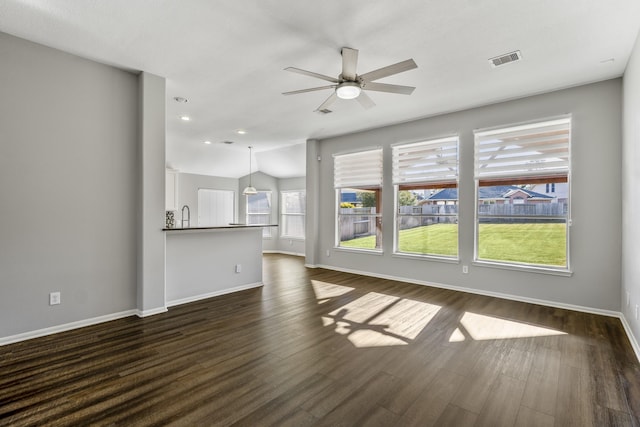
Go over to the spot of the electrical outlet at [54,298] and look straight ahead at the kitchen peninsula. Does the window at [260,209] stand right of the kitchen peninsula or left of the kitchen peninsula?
left

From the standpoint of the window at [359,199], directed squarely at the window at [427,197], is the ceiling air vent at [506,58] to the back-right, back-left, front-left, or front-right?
front-right

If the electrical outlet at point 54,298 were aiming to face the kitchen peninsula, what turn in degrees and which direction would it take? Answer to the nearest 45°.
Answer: approximately 90° to its left

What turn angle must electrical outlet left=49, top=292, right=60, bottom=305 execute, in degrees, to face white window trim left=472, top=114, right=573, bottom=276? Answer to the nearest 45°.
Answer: approximately 45° to its left

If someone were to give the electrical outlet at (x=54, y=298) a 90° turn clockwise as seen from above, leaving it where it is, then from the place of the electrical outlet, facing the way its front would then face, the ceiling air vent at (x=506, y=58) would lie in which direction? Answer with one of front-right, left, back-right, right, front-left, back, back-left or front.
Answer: back-left

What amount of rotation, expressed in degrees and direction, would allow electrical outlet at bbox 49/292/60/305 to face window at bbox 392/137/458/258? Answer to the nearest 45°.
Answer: approximately 90° to its left

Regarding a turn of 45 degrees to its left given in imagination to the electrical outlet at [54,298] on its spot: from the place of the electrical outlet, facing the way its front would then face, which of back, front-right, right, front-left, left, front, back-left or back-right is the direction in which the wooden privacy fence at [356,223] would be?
front-left

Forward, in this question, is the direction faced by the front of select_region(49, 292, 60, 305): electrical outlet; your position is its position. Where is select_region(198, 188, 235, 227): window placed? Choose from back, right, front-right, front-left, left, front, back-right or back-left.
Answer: back-left

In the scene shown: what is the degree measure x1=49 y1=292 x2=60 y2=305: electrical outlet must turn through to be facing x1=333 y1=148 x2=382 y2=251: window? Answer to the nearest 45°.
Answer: approximately 90° to its left

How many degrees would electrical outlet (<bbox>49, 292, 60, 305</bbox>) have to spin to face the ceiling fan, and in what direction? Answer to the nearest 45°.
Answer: approximately 45° to its left

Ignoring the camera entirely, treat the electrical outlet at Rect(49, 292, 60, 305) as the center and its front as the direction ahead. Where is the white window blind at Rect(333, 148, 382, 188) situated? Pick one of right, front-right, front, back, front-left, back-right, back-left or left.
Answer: left

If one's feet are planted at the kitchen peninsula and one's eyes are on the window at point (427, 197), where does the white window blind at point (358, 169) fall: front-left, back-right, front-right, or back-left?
front-left

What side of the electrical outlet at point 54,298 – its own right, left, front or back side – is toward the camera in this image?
front
